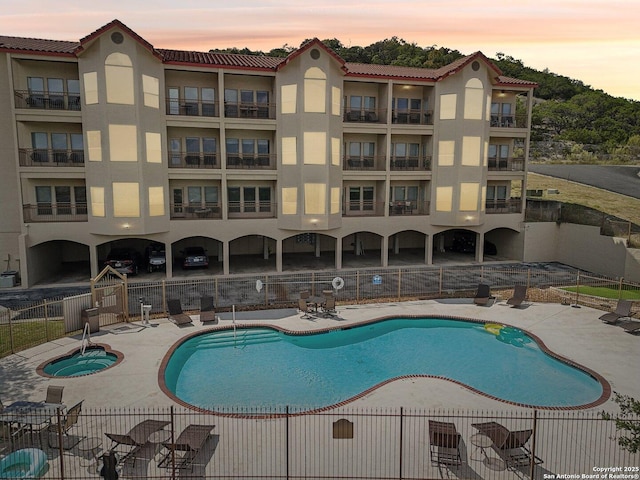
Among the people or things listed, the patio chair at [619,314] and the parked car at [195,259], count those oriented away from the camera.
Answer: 1

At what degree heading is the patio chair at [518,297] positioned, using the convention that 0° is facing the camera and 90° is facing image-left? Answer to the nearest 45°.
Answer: approximately 45°

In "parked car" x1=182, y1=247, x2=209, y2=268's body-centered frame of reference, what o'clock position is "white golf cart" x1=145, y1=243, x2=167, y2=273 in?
"white golf cart" x1=145, y1=243, x2=167, y2=273 is roughly at 9 o'clock from "parked car" x1=182, y1=247, x2=209, y2=268.

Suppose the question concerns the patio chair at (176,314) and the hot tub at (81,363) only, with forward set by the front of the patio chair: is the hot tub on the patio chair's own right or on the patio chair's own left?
on the patio chair's own right

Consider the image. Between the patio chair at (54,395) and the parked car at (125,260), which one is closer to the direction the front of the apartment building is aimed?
the patio chair

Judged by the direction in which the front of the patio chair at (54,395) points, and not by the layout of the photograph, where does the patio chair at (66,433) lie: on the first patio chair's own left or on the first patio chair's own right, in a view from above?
on the first patio chair's own left

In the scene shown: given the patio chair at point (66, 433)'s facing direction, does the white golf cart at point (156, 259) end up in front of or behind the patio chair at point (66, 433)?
behind

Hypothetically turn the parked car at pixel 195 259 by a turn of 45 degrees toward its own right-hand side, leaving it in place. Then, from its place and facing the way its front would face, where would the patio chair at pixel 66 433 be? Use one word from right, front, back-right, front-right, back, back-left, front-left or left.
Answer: back-right

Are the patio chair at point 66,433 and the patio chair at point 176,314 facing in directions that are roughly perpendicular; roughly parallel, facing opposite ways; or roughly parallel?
roughly perpendicular

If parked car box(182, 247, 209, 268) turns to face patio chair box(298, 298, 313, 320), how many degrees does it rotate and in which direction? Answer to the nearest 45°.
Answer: approximately 135° to its right
